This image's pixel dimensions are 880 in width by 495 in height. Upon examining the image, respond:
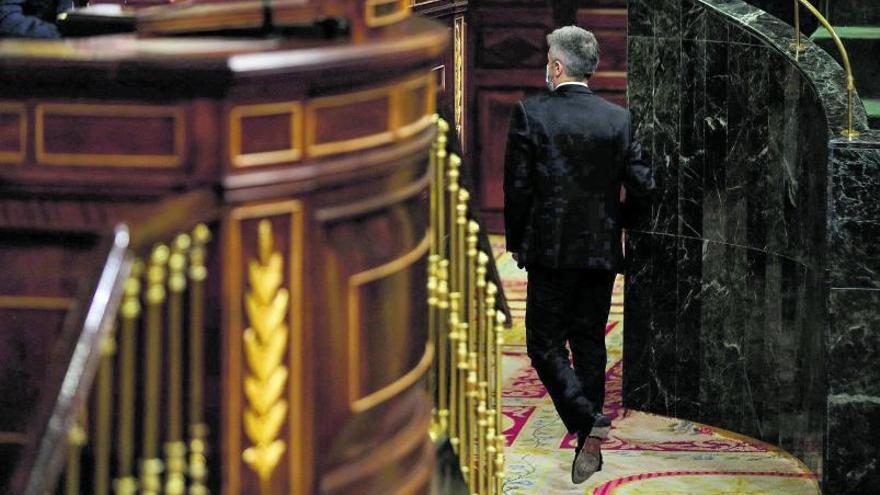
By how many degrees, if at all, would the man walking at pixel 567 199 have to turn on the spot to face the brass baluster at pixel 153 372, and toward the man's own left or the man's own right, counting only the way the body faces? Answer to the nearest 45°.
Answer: approximately 180°

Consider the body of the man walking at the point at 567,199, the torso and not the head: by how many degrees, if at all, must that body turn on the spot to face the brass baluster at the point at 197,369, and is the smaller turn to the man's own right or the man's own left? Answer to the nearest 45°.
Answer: approximately 180°

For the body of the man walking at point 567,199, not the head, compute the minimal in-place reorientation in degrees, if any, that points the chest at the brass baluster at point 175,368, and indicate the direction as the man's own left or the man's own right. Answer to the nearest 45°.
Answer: approximately 180°

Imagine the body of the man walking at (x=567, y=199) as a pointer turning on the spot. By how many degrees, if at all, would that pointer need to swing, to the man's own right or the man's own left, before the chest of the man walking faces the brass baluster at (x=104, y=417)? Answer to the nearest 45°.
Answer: approximately 180°

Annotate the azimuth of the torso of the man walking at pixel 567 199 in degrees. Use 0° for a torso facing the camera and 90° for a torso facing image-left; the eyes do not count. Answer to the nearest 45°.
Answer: approximately 180°
